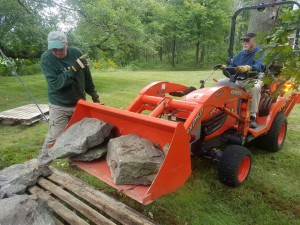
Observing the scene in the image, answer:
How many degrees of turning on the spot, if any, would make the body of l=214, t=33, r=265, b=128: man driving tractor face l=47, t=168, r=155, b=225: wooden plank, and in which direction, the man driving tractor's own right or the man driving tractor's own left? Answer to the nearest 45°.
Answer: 0° — they already face it

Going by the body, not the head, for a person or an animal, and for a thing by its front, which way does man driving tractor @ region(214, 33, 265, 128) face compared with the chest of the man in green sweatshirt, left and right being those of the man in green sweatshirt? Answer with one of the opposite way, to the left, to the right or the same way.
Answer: to the right

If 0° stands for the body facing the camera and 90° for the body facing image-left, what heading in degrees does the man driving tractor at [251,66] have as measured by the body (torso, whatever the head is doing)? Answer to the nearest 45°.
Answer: approximately 45°

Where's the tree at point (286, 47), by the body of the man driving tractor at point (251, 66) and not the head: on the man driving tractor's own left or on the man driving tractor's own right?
on the man driving tractor's own left

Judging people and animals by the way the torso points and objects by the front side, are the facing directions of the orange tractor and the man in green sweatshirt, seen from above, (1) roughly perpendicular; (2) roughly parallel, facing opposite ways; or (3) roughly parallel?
roughly perpendicular

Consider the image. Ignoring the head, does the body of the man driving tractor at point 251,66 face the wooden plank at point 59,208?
yes

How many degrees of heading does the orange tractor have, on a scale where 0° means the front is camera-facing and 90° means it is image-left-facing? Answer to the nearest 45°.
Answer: approximately 45°
